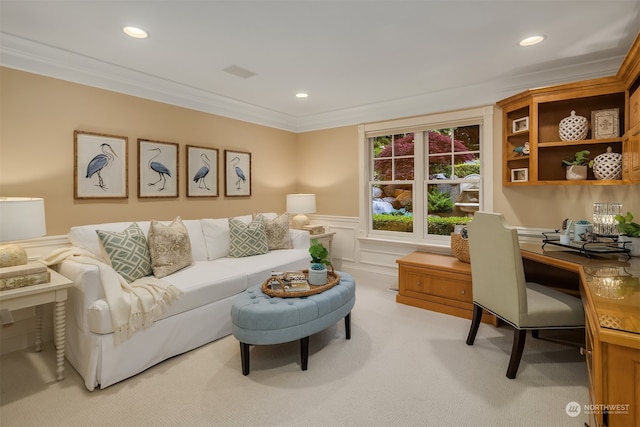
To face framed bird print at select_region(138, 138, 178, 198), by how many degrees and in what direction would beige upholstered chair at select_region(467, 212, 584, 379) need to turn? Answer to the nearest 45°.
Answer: approximately 135° to its left

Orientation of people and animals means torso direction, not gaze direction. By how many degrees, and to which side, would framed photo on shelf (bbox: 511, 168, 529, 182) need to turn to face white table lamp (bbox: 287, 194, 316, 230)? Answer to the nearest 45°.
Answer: approximately 45° to its right

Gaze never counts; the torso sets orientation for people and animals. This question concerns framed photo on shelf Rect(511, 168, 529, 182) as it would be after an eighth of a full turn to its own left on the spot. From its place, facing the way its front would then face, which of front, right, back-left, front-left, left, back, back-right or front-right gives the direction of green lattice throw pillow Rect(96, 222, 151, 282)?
front-right

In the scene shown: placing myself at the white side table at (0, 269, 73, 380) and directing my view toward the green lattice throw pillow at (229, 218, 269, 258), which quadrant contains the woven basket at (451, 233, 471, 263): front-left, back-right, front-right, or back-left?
front-right

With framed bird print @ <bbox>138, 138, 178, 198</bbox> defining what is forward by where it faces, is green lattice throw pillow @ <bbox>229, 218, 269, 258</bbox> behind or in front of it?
in front

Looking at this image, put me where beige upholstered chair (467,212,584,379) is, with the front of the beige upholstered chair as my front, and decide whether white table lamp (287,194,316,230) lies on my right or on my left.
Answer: on my left

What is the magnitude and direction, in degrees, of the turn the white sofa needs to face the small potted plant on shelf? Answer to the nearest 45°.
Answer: approximately 45° to its left

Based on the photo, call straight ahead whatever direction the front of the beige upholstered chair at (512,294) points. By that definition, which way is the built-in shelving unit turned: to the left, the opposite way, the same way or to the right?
the opposite way

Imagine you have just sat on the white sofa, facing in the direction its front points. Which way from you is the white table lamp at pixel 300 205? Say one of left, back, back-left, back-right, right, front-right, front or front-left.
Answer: left

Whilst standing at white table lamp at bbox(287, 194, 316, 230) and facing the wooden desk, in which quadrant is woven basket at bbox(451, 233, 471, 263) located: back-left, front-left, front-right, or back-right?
front-left

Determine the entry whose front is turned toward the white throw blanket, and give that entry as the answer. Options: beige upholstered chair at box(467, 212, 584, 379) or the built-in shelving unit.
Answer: the built-in shelving unit

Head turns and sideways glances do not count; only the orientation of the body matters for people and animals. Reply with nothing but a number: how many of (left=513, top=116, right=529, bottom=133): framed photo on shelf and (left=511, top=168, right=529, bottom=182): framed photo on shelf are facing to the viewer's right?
0

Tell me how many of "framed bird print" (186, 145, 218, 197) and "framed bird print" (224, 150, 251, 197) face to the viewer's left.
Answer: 0

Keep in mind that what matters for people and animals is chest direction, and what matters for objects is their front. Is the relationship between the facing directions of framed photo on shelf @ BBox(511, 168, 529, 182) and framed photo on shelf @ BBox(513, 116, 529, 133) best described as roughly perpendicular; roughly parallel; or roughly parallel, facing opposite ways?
roughly parallel

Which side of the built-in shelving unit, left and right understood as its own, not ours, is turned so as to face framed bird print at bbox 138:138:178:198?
front

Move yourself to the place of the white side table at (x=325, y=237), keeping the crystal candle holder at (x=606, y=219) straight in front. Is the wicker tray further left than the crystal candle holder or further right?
right

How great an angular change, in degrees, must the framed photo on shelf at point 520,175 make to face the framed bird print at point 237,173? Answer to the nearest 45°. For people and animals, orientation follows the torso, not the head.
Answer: approximately 45° to its right
